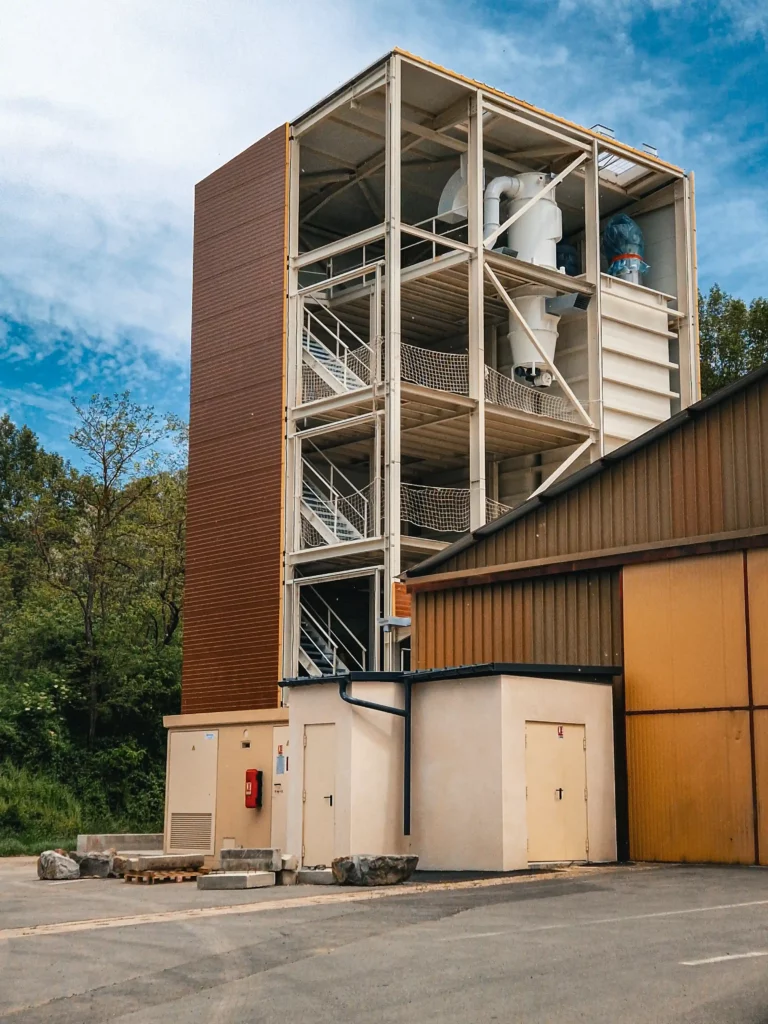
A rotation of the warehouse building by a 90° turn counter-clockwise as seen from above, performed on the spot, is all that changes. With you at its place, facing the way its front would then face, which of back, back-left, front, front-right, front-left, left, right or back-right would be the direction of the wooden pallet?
back

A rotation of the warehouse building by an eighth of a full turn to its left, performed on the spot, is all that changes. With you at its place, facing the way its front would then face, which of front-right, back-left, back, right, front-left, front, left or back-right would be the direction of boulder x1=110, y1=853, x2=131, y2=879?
back-right

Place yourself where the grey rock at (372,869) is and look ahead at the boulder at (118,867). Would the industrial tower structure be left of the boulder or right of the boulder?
right

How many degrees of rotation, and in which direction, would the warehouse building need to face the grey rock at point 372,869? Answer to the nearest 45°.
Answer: approximately 45° to its right

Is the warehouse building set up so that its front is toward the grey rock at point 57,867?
no

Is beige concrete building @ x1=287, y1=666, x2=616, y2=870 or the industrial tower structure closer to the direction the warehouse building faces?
the beige concrete building

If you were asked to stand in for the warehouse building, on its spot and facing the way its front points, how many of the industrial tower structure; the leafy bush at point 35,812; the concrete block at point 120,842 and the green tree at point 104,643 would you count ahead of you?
0

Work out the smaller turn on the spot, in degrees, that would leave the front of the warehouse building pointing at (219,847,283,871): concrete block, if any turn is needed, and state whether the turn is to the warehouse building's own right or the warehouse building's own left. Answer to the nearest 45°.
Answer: approximately 45° to the warehouse building's own right

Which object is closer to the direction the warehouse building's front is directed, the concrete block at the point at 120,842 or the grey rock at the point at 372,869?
the grey rock

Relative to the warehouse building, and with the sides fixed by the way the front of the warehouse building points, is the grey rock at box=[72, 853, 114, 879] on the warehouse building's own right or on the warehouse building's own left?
on the warehouse building's own right

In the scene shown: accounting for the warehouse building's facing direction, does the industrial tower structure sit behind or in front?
behind

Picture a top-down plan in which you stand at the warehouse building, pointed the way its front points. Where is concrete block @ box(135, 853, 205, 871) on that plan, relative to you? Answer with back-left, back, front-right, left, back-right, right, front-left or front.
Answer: right

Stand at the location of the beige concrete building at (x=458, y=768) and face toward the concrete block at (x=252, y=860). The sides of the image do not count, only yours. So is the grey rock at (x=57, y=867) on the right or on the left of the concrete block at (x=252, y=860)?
right

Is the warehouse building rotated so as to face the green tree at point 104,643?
no

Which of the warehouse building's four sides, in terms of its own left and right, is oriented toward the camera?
front
